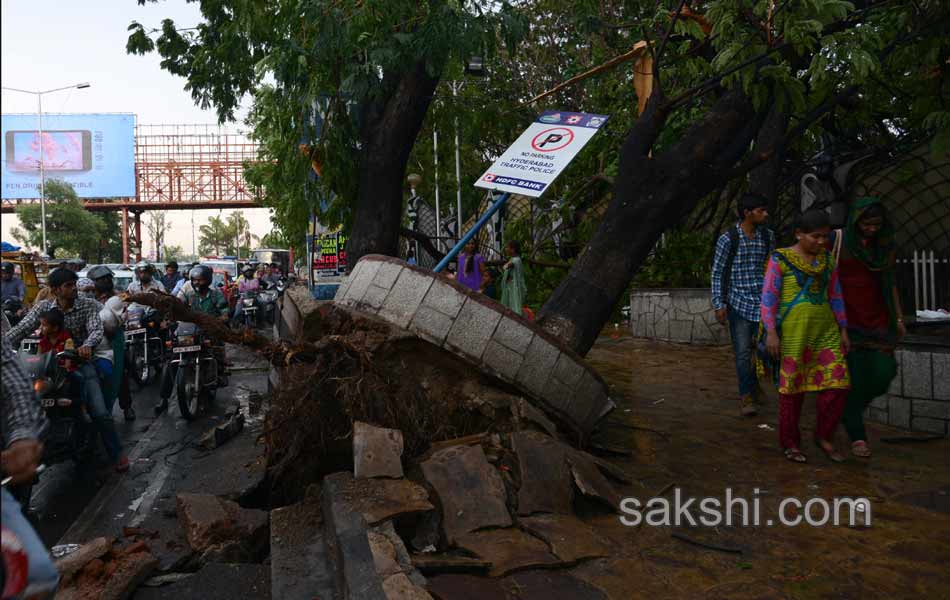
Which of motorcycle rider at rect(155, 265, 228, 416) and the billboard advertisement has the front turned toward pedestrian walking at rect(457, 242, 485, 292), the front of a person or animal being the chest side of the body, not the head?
the billboard advertisement

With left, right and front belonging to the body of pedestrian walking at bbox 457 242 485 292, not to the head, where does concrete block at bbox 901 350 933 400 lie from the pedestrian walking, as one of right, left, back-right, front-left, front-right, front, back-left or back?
front-left

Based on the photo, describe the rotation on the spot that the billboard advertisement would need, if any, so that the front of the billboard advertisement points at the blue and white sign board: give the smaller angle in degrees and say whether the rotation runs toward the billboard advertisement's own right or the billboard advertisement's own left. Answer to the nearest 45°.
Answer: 0° — it already faces it

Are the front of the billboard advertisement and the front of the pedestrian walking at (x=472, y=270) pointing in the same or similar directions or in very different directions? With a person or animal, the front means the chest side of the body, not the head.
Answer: same or similar directions

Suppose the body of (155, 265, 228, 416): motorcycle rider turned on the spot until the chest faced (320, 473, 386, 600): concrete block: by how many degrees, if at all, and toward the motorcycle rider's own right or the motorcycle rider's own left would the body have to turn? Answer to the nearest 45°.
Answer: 0° — they already face it

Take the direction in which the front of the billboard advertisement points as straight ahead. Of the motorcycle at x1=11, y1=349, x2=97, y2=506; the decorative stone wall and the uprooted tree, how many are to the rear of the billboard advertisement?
0

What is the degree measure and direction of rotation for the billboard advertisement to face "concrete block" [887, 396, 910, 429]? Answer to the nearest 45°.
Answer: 0° — it already faces it

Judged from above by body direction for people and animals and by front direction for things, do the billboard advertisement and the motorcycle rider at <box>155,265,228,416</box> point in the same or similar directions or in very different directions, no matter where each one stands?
same or similar directions

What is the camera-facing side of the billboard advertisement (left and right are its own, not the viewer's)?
front

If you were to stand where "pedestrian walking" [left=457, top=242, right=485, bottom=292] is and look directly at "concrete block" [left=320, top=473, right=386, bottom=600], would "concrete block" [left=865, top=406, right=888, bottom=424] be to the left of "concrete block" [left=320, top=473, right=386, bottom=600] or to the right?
left

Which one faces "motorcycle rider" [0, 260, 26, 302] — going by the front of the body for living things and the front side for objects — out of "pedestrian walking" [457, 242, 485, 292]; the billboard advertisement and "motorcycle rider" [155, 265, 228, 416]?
the billboard advertisement

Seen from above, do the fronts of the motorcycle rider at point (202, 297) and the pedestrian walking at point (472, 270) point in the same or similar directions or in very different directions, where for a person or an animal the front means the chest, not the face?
same or similar directions

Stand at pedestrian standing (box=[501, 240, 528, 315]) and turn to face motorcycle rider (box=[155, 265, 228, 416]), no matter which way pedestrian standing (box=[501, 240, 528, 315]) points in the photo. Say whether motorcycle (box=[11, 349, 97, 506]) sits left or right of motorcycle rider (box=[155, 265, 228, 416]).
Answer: left

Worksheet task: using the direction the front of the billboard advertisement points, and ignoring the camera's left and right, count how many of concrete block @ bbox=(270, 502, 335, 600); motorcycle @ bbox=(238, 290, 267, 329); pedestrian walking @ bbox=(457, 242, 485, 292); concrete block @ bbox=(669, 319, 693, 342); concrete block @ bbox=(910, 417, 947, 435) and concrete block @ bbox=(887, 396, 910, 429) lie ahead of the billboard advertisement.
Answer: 6

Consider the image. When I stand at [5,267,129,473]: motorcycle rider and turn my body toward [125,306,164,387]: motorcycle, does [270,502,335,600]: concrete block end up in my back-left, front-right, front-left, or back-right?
back-right

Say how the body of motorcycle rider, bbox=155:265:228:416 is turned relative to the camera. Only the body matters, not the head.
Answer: toward the camera

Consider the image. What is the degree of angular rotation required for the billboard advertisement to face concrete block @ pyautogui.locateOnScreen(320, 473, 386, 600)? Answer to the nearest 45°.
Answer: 0° — it already faces it

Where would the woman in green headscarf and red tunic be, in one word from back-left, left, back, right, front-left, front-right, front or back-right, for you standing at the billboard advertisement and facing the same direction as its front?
front

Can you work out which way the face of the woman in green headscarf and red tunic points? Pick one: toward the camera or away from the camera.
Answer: toward the camera
